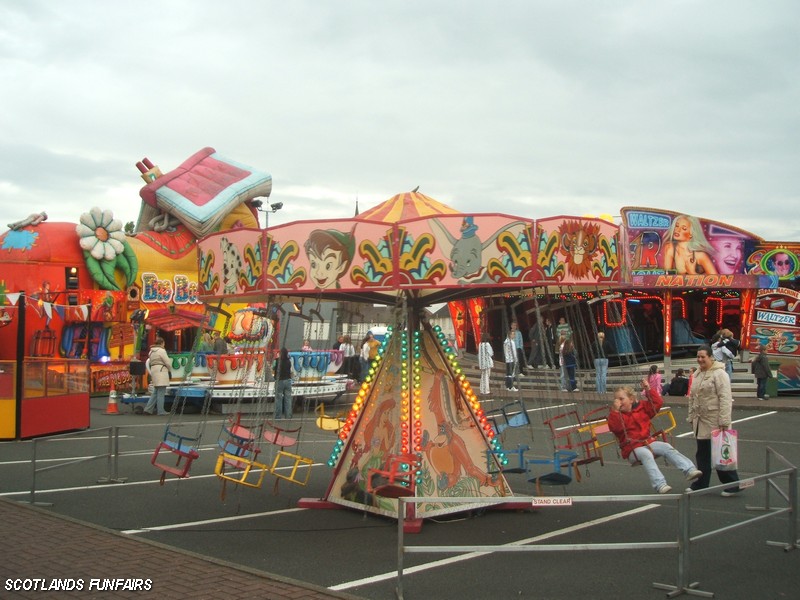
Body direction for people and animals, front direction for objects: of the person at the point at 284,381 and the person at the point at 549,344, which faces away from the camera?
the person at the point at 284,381

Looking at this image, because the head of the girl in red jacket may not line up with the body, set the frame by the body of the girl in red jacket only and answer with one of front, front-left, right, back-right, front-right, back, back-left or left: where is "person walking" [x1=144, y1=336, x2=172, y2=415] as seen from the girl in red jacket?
back

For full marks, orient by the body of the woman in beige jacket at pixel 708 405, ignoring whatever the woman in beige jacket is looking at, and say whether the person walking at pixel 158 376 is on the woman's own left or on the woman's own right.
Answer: on the woman's own right

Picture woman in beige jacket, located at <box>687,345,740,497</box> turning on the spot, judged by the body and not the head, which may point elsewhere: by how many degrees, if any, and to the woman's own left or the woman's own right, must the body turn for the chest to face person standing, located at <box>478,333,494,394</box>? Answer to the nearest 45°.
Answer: approximately 90° to the woman's own right

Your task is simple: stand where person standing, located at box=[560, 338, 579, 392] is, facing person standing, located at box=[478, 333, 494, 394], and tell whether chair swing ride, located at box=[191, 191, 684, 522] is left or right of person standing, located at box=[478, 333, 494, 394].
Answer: left

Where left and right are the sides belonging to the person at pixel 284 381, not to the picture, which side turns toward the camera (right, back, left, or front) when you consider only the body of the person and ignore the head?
back

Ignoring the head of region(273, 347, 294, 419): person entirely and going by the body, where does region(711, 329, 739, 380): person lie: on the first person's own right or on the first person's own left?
on the first person's own right
